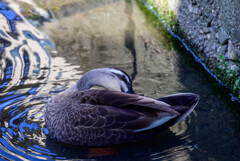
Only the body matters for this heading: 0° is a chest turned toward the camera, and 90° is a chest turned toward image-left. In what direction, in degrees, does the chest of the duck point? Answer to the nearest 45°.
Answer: approximately 90°
